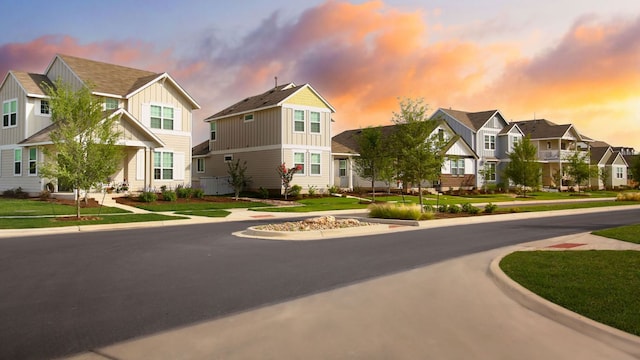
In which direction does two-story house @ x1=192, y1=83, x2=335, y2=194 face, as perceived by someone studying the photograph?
facing the viewer and to the right of the viewer

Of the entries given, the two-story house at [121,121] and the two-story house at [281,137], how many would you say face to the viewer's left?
0

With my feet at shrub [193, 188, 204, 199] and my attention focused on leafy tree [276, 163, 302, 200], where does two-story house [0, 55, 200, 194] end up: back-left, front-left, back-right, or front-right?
back-left

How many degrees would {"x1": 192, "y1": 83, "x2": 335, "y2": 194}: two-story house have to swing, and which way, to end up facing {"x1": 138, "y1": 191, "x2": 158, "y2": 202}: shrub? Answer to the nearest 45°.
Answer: approximately 90° to its right

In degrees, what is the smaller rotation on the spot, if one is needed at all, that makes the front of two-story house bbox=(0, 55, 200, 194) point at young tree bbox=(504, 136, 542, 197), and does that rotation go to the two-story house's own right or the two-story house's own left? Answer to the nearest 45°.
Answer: approximately 45° to the two-story house's own left

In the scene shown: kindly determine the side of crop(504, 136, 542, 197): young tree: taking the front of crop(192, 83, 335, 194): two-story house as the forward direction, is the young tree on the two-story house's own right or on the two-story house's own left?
on the two-story house's own left

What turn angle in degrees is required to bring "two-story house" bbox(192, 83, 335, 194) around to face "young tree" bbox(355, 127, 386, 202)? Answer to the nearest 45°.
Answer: approximately 45° to its left

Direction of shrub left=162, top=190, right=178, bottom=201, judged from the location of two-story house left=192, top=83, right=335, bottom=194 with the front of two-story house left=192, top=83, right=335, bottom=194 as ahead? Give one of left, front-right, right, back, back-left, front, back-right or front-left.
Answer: right
